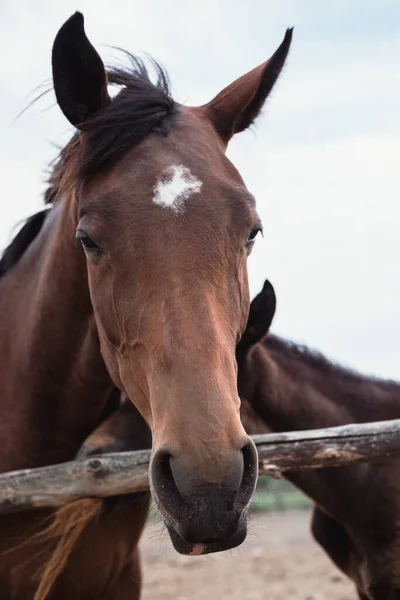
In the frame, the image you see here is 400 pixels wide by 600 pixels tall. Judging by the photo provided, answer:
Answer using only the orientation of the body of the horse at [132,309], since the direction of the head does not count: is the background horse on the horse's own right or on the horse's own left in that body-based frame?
on the horse's own left
